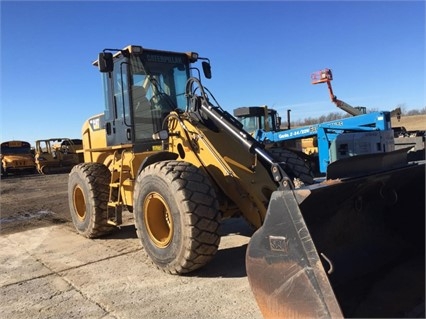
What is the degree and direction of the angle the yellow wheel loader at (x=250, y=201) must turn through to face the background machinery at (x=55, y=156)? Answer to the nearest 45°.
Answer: approximately 180°

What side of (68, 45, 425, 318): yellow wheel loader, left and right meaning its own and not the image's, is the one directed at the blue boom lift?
left

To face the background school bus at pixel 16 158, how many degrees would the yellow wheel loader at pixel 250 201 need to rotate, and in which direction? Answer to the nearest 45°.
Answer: approximately 180°

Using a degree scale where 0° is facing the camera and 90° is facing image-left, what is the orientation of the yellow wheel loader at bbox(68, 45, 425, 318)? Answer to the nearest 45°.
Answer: approximately 315°
